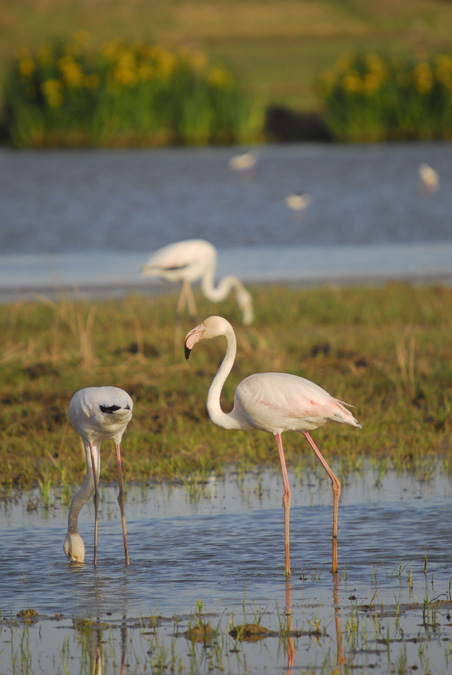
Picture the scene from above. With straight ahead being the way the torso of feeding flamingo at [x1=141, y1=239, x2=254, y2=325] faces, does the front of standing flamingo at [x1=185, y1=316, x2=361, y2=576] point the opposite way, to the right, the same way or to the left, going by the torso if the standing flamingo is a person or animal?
the opposite way

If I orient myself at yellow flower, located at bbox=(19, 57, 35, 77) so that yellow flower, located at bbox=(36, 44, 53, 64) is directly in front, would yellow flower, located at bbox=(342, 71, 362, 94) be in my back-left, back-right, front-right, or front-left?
front-right

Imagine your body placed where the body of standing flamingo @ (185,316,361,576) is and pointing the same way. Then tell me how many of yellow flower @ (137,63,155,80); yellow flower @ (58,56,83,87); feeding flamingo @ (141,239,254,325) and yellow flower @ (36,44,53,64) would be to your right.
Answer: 4

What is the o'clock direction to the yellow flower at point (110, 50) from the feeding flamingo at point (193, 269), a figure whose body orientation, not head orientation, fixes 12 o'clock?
The yellow flower is roughly at 9 o'clock from the feeding flamingo.

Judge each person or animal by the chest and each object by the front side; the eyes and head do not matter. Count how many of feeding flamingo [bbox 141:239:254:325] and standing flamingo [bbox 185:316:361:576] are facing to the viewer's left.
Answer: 1

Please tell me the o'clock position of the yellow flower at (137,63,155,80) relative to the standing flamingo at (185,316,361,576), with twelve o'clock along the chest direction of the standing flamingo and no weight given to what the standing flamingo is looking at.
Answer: The yellow flower is roughly at 3 o'clock from the standing flamingo.

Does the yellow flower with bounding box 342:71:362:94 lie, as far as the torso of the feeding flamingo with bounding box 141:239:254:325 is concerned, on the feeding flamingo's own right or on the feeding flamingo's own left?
on the feeding flamingo's own left

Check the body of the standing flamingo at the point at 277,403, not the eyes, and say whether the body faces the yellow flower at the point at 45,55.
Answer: no

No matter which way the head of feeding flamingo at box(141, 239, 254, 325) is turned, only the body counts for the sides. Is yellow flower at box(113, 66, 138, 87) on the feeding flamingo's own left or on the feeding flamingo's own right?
on the feeding flamingo's own left

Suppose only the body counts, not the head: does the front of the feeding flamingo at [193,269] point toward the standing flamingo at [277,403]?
no

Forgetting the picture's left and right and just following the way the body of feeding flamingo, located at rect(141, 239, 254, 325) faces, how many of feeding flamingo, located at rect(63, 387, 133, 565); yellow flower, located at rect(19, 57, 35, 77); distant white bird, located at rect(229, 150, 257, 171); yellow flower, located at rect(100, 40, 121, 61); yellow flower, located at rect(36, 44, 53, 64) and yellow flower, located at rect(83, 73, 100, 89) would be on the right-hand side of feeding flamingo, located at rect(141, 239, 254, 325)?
1

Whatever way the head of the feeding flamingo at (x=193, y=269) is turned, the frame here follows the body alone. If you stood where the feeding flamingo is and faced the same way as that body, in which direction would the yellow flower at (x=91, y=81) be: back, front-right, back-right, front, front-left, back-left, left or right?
left

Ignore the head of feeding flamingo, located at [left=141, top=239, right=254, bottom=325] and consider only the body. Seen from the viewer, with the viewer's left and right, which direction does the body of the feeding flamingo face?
facing to the right of the viewer

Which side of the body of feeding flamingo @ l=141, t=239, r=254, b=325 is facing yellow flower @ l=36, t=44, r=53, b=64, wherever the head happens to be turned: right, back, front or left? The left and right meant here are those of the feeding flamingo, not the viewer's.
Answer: left

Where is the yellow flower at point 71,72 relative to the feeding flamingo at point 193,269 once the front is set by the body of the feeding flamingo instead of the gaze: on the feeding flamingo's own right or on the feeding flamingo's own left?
on the feeding flamingo's own left

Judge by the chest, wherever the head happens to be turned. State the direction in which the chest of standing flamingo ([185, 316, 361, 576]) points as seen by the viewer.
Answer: to the viewer's left
